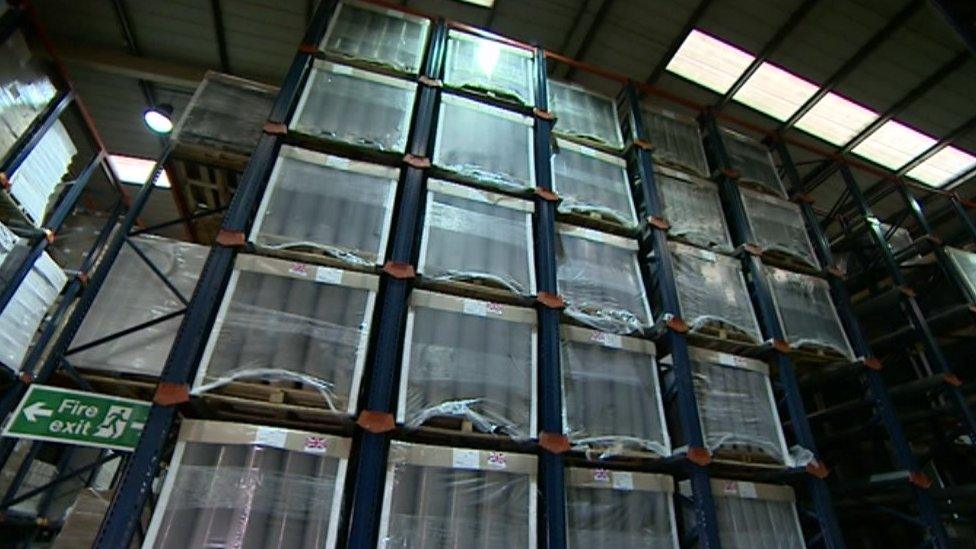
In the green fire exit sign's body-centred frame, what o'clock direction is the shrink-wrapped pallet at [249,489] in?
The shrink-wrapped pallet is roughly at 10 o'clock from the green fire exit sign.

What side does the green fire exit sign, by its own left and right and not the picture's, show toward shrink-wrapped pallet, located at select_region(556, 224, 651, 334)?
left

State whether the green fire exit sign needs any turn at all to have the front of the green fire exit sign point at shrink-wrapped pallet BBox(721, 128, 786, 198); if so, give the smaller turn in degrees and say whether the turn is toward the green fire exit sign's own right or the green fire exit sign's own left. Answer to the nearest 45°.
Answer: approximately 90° to the green fire exit sign's own left

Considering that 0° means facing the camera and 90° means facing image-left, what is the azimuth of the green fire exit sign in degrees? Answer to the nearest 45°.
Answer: approximately 0°

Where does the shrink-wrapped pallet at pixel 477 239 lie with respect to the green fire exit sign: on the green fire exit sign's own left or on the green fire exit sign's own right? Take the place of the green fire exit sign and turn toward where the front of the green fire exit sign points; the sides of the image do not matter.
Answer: on the green fire exit sign's own left

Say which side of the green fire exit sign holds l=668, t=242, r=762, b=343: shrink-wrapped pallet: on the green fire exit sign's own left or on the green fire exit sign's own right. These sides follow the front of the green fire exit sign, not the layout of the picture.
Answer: on the green fire exit sign's own left

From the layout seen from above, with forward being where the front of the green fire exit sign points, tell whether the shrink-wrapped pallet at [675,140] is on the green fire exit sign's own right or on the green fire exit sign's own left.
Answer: on the green fire exit sign's own left
